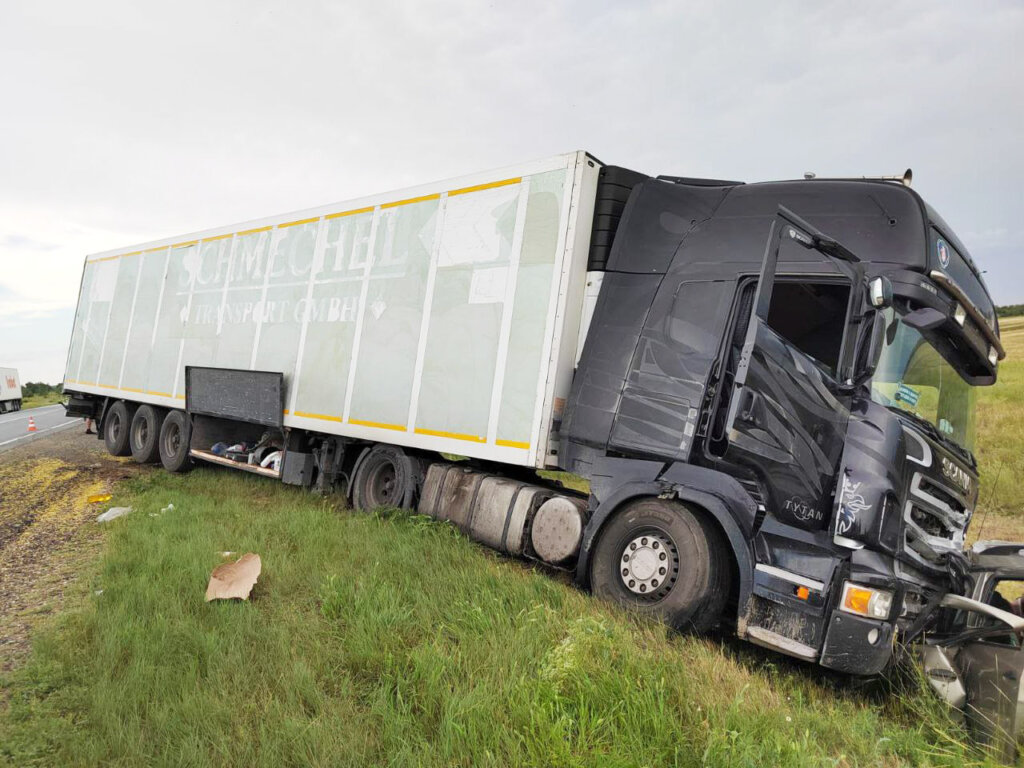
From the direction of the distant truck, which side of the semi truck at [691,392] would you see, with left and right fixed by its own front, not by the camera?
back

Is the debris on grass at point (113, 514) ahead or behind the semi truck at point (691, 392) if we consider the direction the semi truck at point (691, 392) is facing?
behind

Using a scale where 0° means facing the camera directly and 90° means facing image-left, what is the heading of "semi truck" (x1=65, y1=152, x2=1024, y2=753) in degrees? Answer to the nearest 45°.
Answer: approximately 315°

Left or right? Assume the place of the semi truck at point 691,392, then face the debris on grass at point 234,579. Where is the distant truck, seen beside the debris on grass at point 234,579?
right
